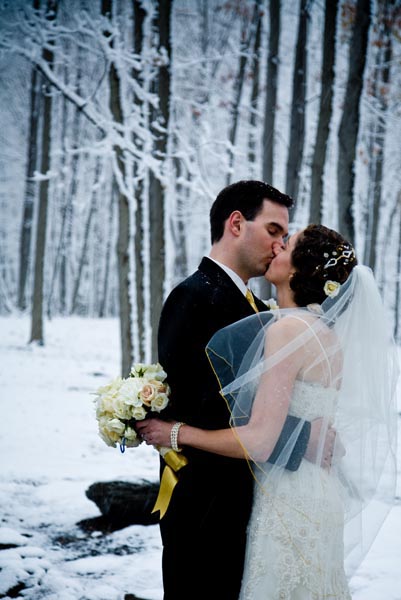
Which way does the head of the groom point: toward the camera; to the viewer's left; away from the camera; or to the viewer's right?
to the viewer's right

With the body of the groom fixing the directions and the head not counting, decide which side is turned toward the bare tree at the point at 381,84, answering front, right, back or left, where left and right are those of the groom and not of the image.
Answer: left

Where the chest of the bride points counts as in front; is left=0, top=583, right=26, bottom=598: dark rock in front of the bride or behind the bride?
in front

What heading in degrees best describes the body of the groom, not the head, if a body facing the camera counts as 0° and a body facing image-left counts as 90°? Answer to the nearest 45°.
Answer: approximately 270°

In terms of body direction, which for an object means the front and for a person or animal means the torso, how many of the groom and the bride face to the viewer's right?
1

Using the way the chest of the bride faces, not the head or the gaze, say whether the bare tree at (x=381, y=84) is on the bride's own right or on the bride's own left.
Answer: on the bride's own right

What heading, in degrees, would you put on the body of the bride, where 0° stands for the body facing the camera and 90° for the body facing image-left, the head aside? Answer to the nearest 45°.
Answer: approximately 135°
